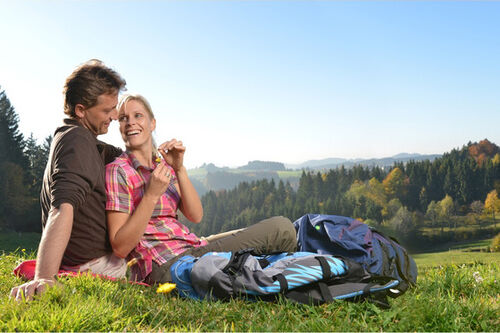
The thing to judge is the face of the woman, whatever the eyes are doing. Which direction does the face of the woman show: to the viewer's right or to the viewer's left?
to the viewer's left

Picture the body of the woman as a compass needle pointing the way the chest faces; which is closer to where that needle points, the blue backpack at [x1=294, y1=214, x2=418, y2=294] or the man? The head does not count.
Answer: the blue backpack

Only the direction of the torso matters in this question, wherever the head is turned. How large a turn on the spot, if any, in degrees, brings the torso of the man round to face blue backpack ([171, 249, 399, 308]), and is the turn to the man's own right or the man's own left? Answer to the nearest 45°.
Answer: approximately 45° to the man's own right

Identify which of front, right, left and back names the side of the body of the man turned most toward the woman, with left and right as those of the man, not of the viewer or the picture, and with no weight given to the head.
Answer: front

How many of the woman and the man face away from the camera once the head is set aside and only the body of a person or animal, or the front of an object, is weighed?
0

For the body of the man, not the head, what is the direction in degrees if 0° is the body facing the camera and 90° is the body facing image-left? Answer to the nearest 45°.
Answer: approximately 270°
